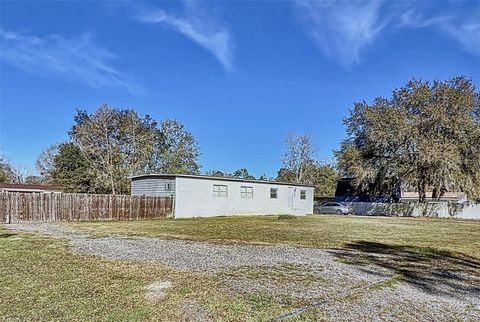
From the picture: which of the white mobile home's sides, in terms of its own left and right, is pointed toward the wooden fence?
right

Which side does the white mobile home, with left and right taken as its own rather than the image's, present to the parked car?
left

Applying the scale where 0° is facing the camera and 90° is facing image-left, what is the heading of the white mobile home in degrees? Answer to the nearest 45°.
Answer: approximately 315°
